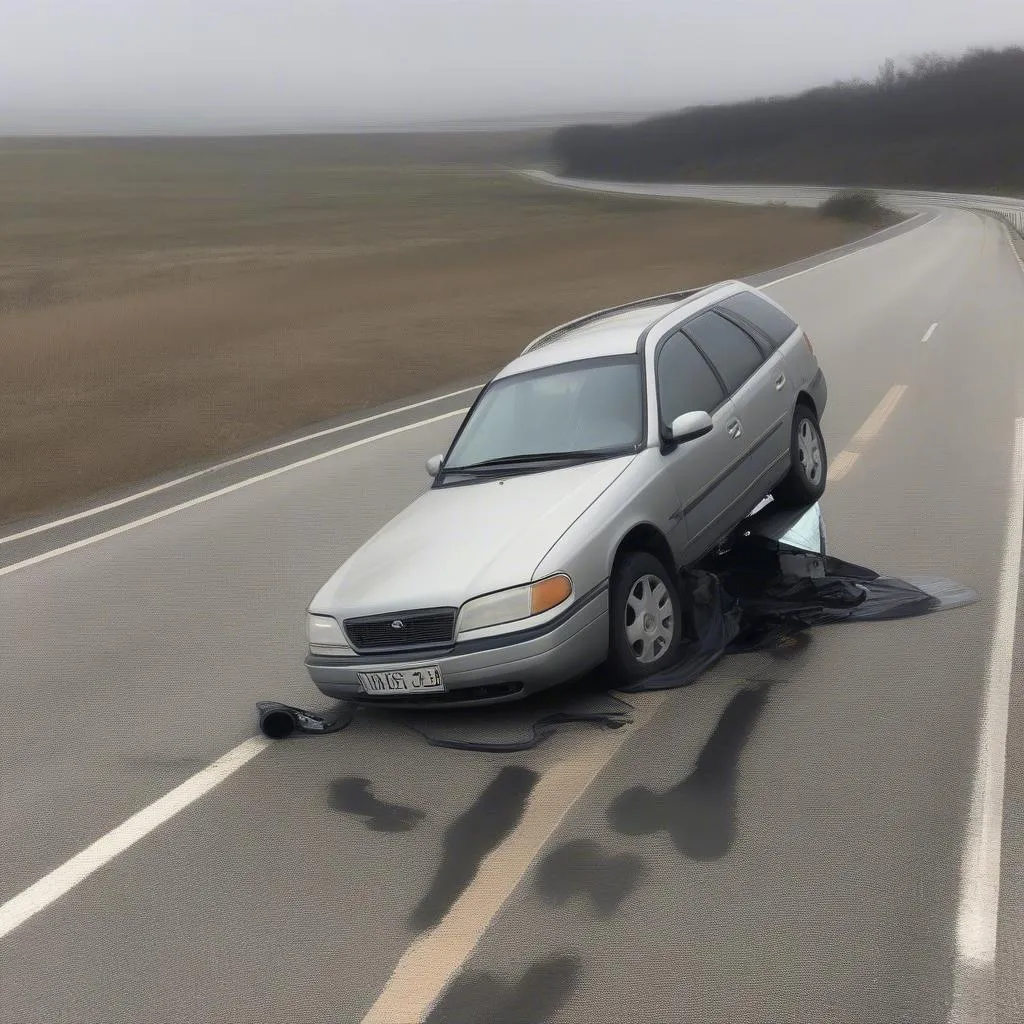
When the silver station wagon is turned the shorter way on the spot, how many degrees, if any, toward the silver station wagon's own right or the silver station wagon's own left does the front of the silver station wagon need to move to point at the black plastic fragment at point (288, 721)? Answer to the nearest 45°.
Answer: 0° — it already faces it

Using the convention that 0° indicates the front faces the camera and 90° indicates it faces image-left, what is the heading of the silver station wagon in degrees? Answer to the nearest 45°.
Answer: approximately 45°
